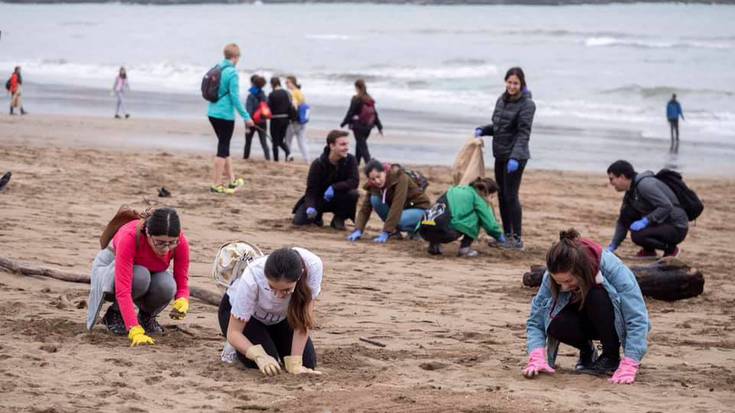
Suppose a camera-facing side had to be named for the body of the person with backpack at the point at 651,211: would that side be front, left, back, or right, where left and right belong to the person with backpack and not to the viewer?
left

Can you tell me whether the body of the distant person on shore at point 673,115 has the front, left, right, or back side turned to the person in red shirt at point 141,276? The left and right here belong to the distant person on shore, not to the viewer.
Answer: back

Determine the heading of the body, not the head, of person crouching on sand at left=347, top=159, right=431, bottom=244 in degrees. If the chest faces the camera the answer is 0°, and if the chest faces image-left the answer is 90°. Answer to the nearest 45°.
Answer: approximately 45°

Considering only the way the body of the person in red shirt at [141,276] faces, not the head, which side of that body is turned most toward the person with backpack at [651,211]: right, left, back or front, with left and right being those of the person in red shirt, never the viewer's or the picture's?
left

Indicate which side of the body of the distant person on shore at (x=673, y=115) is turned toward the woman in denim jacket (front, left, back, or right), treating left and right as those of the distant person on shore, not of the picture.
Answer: back

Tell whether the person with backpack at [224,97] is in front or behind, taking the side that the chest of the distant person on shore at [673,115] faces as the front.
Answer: behind

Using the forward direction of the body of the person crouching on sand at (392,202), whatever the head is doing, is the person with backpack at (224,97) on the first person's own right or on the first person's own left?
on the first person's own right

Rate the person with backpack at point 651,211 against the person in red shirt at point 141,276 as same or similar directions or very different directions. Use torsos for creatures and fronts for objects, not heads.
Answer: very different directions

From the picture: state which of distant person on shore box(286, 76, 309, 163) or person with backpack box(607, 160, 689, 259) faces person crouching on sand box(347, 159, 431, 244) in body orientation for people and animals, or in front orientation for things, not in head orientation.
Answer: the person with backpack

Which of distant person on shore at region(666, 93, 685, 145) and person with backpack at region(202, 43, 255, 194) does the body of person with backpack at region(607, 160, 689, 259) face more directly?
the person with backpack

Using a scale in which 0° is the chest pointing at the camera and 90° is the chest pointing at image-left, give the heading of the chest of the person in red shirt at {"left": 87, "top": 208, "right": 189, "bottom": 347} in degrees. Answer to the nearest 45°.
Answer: approximately 315°

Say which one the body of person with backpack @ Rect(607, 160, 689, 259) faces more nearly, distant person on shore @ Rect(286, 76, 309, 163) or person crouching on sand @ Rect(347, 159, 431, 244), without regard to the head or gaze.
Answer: the person crouching on sand

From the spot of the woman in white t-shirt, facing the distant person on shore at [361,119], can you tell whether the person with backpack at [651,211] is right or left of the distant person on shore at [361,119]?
right

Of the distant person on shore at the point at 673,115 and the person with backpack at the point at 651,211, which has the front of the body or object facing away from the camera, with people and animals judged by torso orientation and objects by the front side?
the distant person on shore

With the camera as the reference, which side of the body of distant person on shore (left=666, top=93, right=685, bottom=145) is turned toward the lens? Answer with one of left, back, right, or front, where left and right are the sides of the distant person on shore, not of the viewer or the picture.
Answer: back

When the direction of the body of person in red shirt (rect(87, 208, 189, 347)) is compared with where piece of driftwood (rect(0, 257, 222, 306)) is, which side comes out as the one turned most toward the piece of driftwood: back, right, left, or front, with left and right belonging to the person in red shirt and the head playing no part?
back
